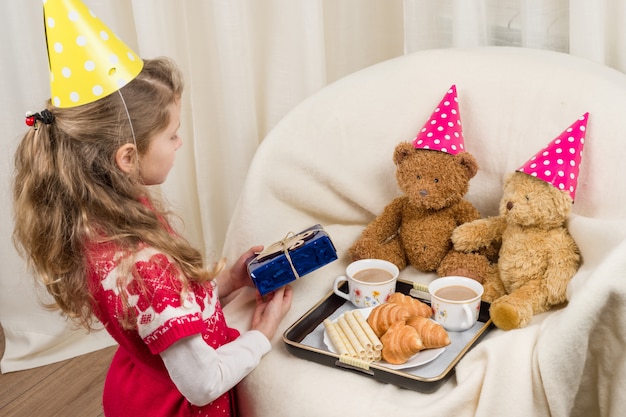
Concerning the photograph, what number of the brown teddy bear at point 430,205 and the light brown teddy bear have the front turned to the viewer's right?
0

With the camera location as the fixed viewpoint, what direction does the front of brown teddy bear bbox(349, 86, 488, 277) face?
facing the viewer

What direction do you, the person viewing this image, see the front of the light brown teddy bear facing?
facing the viewer and to the left of the viewer
